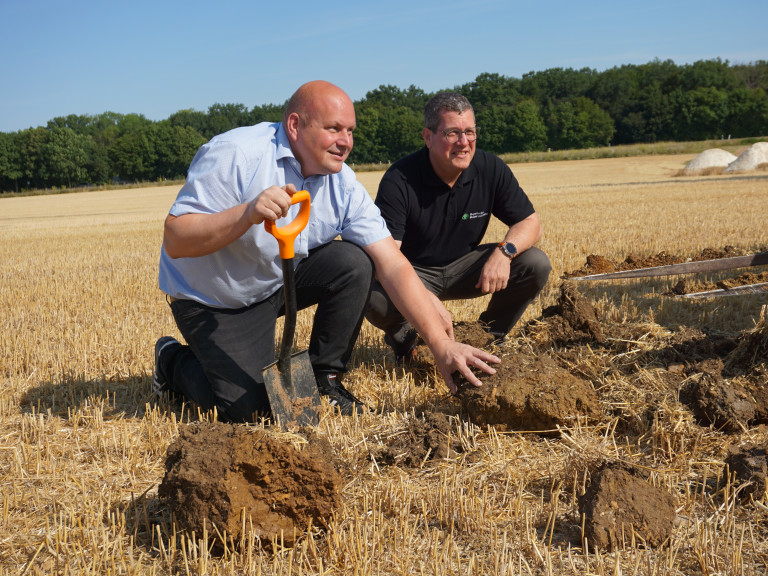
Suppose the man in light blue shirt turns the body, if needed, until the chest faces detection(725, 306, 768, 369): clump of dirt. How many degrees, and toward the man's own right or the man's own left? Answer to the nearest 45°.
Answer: approximately 45° to the man's own left

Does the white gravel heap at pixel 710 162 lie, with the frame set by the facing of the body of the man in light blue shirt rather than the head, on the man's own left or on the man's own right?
on the man's own left

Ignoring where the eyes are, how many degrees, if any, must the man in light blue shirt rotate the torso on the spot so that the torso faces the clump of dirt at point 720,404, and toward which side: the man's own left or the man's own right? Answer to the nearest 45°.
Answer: approximately 45° to the man's own left

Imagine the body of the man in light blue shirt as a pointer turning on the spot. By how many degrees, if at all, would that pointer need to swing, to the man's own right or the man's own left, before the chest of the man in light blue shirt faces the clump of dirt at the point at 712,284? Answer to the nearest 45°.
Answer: approximately 90° to the man's own left

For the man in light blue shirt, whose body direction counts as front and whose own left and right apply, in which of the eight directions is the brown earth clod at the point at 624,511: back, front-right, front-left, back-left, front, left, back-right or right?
front

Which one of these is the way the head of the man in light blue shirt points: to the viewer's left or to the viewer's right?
to the viewer's right

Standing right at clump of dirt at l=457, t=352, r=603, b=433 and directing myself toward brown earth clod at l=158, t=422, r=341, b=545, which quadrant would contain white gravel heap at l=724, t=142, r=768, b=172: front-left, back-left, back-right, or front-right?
back-right

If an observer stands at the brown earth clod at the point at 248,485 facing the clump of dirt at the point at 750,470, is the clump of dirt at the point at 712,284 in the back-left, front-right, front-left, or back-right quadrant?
front-left

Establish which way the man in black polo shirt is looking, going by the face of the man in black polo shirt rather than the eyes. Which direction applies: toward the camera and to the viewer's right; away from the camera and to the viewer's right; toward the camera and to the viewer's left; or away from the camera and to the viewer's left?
toward the camera and to the viewer's right

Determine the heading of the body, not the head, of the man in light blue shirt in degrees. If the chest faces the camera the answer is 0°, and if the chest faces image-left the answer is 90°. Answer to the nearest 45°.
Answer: approximately 315°

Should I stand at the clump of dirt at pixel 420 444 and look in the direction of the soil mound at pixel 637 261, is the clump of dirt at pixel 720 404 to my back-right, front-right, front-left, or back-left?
front-right
